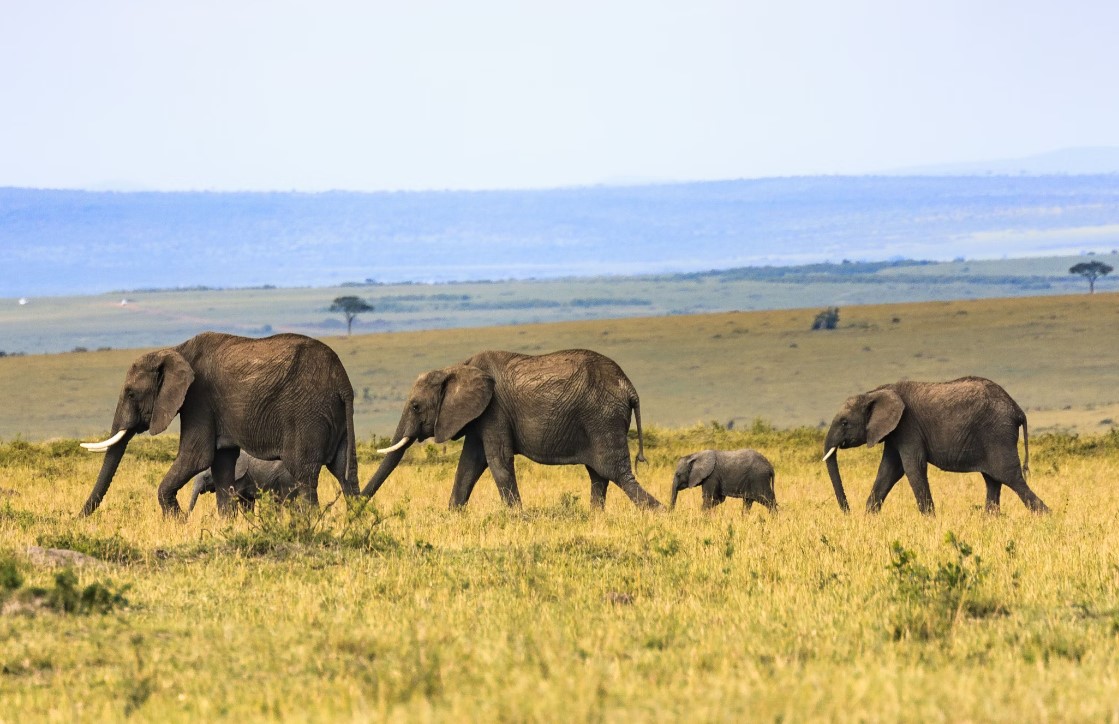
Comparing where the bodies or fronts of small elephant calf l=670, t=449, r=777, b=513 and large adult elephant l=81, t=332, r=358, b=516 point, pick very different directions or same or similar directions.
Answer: same or similar directions

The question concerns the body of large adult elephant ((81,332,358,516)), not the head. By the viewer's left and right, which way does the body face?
facing to the left of the viewer

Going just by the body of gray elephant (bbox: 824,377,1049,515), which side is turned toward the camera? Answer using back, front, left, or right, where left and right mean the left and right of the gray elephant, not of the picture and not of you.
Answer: left

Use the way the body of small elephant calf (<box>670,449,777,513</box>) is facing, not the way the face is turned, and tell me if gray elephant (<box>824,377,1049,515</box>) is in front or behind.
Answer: behind

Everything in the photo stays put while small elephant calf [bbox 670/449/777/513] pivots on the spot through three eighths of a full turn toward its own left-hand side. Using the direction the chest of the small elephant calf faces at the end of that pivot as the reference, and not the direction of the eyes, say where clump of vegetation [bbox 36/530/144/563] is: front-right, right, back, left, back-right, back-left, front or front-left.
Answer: right

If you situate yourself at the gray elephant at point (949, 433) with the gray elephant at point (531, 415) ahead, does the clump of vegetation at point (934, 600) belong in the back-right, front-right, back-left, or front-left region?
front-left

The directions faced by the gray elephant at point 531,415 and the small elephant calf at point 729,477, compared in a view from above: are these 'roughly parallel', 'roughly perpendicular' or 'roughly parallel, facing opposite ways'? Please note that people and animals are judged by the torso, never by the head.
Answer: roughly parallel

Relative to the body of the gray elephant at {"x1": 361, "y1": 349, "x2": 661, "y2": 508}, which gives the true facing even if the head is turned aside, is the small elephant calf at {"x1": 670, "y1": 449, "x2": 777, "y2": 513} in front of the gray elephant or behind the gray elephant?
behind

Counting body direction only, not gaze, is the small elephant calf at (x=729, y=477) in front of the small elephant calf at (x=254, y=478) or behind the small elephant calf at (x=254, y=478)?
behind

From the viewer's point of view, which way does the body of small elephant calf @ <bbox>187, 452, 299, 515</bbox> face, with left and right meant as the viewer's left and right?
facing to the left of the viewer

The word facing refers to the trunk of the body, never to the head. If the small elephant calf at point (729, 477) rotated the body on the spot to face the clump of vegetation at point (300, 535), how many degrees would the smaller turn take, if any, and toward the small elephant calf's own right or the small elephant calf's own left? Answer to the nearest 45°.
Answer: approximately 45° to the small elephant calf's own left

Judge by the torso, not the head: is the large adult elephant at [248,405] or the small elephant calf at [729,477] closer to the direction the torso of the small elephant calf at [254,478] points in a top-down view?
the large adult elephant

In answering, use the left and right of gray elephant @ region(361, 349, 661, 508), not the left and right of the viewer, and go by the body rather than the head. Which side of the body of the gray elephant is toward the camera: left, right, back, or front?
left

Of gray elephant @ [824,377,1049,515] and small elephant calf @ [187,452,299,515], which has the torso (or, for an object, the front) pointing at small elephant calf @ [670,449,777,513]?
the gray elephant

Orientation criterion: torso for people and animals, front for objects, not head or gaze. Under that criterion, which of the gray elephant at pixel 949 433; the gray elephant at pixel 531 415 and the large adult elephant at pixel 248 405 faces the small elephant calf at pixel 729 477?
the gray elephant at pixel 949 433

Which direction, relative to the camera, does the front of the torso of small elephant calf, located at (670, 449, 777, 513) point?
to the viewer's left

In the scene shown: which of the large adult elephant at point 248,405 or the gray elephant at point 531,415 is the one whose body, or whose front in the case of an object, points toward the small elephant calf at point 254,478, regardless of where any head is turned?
the gray elephant

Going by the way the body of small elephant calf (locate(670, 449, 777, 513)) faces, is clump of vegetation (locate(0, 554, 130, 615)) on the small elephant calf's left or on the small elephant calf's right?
on the small elephant calf's left

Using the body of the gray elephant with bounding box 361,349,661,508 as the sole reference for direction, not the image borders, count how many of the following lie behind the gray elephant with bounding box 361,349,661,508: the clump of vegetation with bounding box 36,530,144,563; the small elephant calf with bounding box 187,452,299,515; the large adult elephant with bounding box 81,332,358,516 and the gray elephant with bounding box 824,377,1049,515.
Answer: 1
